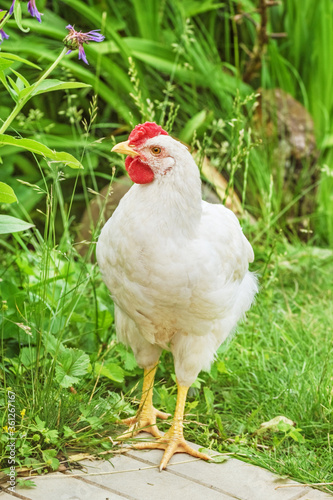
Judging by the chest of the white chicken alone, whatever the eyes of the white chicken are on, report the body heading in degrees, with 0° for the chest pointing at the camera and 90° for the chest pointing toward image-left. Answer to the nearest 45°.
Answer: approximately 45°
